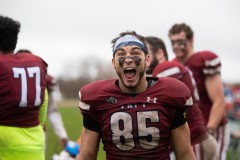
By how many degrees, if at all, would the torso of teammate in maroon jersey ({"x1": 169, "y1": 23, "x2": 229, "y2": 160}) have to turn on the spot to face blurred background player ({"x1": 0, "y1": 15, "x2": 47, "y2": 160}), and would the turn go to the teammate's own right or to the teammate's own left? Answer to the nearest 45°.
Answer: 0° — they already face them

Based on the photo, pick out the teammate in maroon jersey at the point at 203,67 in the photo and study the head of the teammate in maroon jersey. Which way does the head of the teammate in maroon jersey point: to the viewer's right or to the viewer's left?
to the viewer's left

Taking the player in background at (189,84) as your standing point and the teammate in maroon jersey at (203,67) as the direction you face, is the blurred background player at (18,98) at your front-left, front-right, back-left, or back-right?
back-left

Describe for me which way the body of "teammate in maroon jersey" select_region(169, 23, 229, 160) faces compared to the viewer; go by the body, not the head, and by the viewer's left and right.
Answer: facing the viewer and to the left of the viewer

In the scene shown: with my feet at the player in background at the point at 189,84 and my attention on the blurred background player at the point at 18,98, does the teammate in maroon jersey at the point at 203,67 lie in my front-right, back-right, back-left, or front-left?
back-right

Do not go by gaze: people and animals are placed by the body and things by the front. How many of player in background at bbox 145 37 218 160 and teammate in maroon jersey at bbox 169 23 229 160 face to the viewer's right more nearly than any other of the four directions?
0

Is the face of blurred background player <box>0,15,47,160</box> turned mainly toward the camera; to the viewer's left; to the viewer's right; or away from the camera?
away from the camera
